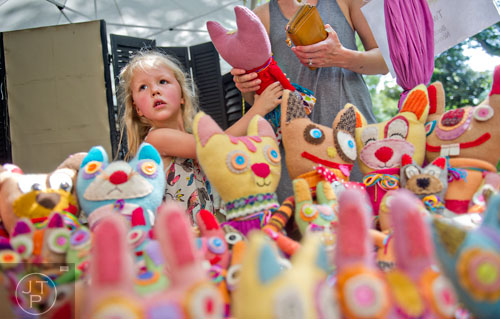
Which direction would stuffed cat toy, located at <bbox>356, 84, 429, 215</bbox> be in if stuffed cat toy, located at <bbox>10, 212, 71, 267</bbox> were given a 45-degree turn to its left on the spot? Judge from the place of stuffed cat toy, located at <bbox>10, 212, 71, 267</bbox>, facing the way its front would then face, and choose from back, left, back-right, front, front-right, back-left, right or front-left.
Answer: front-left

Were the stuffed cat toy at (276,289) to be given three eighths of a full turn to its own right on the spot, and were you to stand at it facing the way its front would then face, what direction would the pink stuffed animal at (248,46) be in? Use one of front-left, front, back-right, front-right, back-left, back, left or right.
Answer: right

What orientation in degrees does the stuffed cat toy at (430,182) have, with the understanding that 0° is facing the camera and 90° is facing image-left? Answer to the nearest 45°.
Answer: approximately 0°
